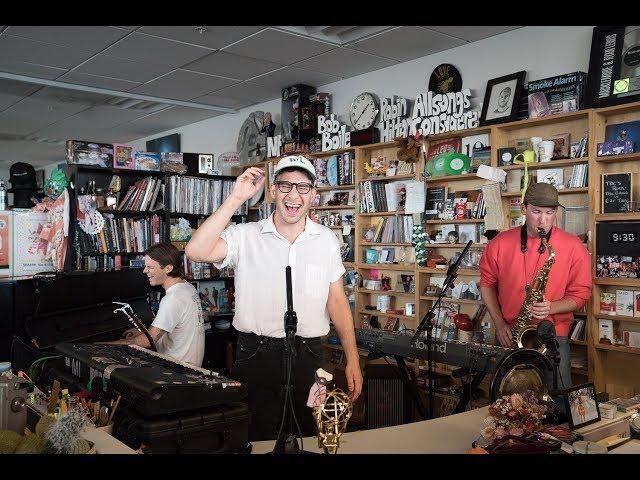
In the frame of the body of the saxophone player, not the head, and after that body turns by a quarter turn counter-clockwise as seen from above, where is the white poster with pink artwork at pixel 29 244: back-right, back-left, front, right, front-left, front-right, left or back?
back

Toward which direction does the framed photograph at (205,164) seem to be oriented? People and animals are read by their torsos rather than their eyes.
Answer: toward the camera

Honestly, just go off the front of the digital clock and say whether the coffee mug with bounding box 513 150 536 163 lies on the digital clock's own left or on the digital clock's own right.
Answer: on the digital clock's own right

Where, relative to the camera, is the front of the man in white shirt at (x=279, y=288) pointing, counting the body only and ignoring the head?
toward the camera

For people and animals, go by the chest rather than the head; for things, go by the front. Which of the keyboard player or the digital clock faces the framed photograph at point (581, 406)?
the digital clock

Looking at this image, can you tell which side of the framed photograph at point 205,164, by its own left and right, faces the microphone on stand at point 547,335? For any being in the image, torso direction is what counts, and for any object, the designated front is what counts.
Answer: front

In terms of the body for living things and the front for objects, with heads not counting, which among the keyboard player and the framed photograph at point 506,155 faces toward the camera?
the framed photograph

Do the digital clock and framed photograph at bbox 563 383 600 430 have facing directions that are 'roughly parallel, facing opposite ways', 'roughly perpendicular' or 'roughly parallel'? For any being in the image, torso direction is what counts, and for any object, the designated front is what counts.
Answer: roughly parallel

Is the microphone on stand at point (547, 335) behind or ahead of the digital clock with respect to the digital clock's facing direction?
ahead

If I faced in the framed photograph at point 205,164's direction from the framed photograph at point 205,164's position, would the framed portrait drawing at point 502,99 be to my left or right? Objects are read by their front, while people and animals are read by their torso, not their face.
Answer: on my left

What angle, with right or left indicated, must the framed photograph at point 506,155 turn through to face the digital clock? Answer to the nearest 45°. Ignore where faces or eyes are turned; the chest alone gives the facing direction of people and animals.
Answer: approximately 45° to its left

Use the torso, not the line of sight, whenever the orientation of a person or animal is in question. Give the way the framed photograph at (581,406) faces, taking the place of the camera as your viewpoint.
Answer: facing the viewer

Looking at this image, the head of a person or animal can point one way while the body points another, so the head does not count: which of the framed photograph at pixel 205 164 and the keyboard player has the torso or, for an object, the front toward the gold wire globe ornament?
the framed photograph
